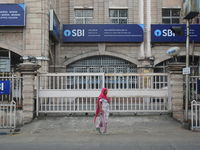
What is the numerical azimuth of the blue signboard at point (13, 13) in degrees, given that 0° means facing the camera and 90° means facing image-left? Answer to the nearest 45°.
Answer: approximately 0°

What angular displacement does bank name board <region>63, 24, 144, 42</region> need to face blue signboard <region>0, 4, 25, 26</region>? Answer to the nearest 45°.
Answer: approximately 45° to its right

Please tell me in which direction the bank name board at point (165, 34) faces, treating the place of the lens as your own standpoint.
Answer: facing the viewer

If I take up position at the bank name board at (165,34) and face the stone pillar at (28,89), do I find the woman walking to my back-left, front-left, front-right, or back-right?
front-left

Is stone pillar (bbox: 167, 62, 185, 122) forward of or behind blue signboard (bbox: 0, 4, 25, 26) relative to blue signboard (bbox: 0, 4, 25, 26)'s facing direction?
forward

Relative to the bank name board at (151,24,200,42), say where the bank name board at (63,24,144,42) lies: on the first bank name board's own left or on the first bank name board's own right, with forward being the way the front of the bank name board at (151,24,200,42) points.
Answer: on the first bank name board's own right

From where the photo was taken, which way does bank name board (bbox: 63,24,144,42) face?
toward the camera

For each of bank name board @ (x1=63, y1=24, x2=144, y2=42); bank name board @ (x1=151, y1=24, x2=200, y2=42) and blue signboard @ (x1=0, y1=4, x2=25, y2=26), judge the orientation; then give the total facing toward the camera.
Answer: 3

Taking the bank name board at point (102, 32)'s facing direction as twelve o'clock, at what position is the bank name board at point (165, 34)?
the bank name board at point (165, 34) is roughly at 9 o'clock from the bank name board at point (102, 32).

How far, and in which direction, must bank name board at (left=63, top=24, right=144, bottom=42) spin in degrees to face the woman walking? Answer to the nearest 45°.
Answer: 0° — it already faces them
